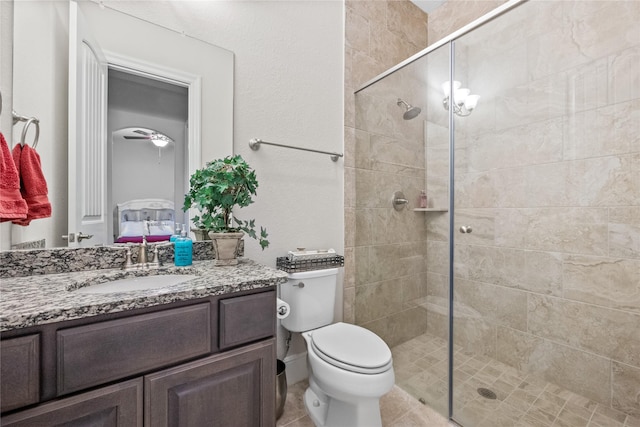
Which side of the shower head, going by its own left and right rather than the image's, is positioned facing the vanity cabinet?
right

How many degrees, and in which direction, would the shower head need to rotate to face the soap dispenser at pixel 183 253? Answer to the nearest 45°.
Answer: approximately 90° to its right

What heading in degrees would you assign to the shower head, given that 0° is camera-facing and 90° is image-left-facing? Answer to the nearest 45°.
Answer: approximately 315°

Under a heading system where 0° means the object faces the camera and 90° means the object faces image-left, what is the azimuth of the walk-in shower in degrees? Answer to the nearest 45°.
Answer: approximately 45°

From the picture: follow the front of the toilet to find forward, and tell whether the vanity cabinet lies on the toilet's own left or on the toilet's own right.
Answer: on the toilet's own right

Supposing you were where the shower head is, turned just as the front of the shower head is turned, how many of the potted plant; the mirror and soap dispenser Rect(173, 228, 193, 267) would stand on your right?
3

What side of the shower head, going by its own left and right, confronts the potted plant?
right
